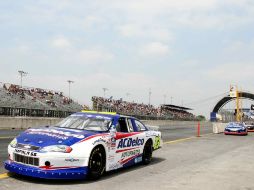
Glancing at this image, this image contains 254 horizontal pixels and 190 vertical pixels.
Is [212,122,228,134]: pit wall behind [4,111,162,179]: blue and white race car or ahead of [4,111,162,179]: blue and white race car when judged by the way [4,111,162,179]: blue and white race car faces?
behind

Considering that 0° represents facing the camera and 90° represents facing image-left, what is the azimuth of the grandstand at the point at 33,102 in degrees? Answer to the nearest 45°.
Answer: approximately 315°

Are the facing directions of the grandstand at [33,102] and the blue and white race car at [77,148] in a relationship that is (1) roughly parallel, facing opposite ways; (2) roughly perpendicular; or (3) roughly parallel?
roughly perpendicular

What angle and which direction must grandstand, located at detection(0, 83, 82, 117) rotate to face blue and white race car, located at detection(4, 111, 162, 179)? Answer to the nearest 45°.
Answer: approximately 45° to its right
